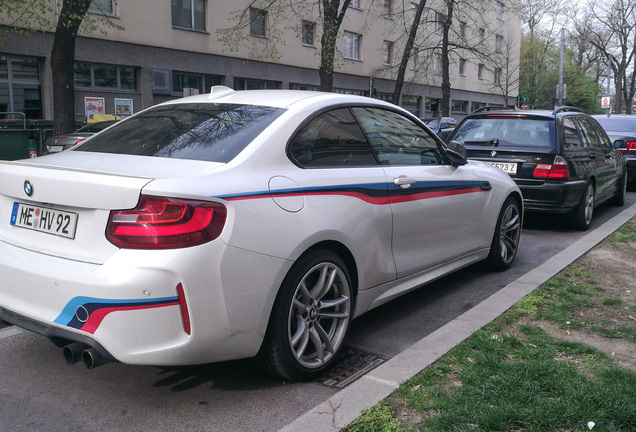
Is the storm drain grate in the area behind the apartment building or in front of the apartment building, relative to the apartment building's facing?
in front

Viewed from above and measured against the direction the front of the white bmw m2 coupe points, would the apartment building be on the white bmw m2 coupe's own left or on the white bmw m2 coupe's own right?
on the white bmw m2 coupe's own left

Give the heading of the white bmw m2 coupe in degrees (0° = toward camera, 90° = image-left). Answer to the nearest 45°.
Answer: approximately 225°

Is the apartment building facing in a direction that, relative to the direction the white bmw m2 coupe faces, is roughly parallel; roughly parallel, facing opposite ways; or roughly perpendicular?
roughly perpendicular

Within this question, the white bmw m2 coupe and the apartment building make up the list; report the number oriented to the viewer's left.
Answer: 0

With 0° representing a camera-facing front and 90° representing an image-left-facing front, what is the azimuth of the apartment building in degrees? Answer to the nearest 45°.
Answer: approximately 315°

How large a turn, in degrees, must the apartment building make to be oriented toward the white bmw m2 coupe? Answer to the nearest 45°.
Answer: approximately 45° to its right
